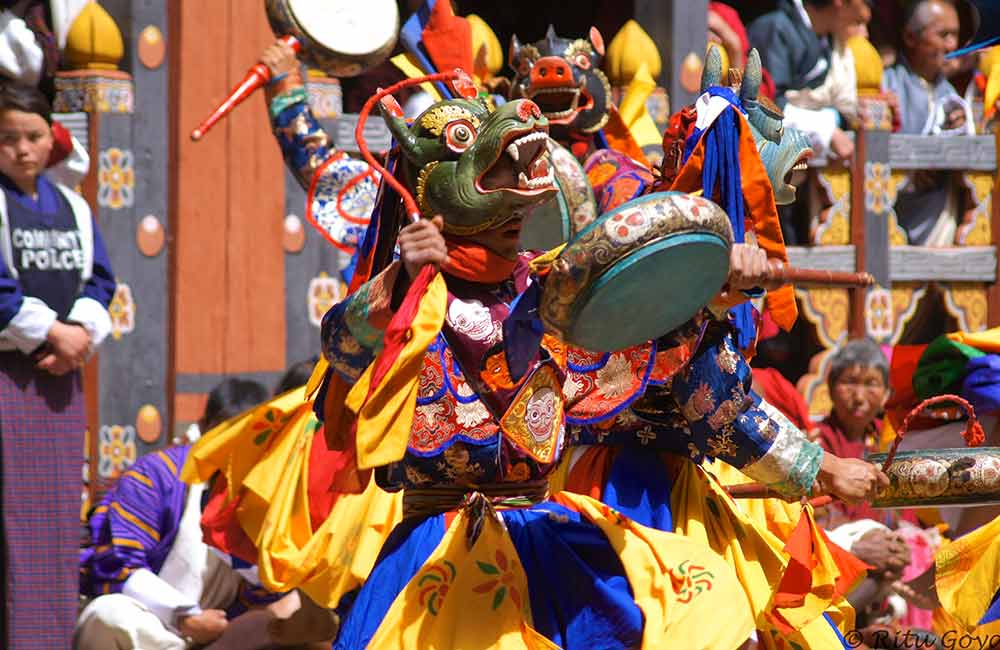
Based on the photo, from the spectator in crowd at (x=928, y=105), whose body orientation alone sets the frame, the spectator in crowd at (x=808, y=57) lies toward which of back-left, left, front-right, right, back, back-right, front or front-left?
right

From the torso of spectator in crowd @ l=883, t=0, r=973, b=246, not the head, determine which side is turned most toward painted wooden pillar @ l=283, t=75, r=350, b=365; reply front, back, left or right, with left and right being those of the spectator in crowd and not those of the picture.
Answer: right

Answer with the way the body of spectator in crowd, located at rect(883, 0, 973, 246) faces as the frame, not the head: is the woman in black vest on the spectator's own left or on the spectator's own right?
on the spectator's own right

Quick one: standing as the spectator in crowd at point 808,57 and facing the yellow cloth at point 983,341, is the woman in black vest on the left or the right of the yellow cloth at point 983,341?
right

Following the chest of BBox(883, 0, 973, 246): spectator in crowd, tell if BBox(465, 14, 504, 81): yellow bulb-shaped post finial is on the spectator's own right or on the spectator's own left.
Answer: on the spectator's own right

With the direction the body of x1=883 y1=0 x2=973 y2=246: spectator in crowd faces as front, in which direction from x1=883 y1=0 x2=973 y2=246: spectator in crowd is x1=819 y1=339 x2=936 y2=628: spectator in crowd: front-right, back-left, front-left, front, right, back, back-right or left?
front-right

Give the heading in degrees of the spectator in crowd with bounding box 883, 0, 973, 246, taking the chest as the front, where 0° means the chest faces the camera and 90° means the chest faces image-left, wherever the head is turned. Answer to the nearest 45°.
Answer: approximately 315°

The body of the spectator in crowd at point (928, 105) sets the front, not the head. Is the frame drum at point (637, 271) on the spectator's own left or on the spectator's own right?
on the spectator's own right

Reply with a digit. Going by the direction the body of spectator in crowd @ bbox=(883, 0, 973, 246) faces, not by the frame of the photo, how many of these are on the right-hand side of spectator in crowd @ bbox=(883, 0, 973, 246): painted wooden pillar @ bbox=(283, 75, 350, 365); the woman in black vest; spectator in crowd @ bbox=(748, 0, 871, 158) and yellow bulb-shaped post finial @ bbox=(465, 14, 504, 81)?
4

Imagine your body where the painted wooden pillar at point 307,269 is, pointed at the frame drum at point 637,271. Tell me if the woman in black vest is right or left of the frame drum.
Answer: right

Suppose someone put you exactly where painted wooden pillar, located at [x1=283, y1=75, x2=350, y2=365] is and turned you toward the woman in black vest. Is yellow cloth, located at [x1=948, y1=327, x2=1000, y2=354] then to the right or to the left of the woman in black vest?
left

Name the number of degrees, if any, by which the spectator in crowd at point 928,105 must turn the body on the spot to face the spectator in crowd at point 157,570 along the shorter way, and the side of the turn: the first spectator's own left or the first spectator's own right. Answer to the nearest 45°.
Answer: approximately 90° to the first spectator's own right

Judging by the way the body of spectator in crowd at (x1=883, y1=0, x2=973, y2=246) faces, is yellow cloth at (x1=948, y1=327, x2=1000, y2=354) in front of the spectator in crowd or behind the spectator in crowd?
in front
